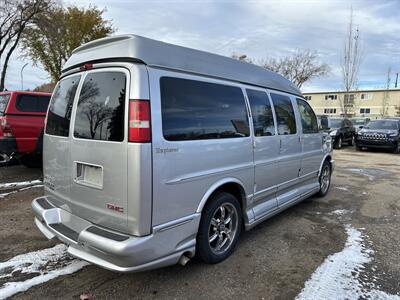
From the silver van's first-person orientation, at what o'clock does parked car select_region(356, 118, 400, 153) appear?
The parked car is roughly at 12 o'clock from the silver van.

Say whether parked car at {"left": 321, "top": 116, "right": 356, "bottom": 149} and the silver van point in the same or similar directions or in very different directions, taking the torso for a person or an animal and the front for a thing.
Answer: very different directions

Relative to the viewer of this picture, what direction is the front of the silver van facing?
facing away from the viewer and to the right of the viewer

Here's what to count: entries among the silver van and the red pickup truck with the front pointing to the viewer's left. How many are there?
0

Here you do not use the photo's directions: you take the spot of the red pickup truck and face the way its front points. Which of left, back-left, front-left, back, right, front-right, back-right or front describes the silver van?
back-right

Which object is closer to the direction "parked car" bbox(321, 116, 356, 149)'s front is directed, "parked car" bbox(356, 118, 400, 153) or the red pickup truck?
the red pickup truck

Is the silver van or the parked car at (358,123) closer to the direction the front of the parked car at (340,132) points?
the silver van

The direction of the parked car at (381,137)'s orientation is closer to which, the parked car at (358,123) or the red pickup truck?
the red pickup truck

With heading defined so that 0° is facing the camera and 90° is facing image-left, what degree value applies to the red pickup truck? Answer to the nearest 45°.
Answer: approximately 225°

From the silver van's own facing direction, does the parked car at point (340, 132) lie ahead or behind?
ahead

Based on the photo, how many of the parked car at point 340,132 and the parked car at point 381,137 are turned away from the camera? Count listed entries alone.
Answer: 0

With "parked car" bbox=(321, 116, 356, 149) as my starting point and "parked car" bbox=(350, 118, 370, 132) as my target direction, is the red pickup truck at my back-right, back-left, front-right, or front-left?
back-left

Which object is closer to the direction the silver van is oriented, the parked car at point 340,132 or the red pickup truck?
the parked car

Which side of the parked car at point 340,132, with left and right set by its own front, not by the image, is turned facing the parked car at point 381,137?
left

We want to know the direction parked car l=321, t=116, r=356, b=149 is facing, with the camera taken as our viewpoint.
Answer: facing the viewer and to the left of the viewer

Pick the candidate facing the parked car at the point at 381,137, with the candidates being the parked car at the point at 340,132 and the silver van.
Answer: the silver van
